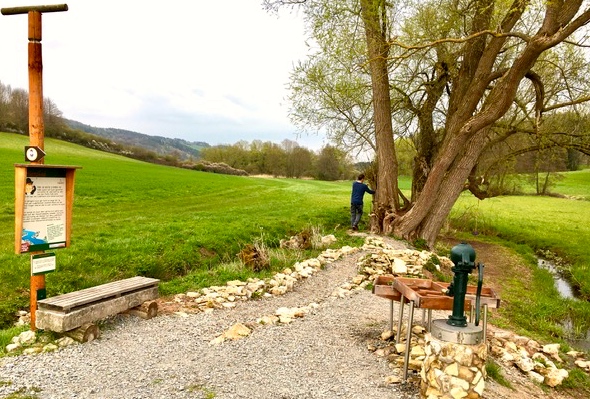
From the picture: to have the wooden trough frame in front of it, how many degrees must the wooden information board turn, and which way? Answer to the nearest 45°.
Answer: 0° — it already faces it

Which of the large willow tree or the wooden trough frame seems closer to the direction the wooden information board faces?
the wooden trough frame

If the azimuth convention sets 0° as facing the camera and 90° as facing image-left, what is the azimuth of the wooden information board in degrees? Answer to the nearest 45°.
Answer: approximately 315°

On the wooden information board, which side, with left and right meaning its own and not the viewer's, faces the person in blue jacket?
left

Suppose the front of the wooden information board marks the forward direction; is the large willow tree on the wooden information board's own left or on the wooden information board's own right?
on the wooden information board's own left
